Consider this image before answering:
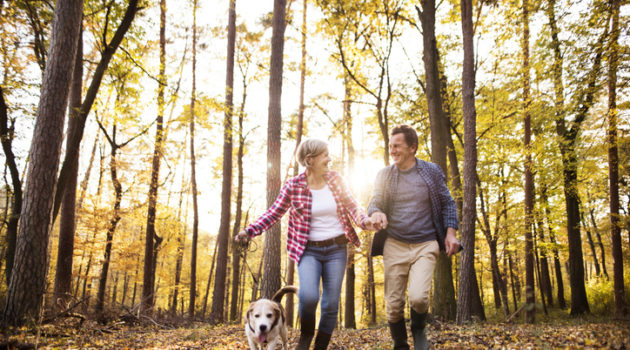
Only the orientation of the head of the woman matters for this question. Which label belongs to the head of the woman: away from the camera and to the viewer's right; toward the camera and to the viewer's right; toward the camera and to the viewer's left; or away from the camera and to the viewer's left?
toward the camera and to the viewer's right

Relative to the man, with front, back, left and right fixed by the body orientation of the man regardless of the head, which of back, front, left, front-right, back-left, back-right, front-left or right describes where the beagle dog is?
right

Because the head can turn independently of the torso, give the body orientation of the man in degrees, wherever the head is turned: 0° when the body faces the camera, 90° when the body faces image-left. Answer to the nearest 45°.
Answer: approximately 0°

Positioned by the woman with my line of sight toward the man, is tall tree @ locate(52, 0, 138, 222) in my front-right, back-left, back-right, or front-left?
back-left

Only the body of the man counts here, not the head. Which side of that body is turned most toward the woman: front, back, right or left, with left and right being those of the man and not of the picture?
right

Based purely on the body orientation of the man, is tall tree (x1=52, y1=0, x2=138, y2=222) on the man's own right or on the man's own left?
on the man's own right

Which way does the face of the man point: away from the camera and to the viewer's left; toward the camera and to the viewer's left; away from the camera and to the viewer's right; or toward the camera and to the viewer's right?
toward the camera and to the viewer's left
